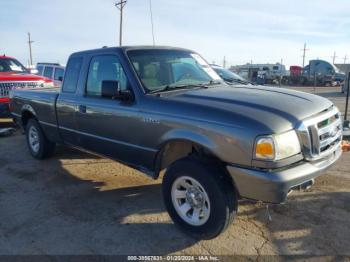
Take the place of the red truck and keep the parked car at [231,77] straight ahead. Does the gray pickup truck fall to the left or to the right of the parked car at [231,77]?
right

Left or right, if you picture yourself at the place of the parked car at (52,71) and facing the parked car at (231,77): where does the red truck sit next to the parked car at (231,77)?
right

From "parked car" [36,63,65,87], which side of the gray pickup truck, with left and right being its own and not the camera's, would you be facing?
back

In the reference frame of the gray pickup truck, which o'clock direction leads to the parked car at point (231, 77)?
The parked car is roughly at 8 o'clock from the gray pickup truck.

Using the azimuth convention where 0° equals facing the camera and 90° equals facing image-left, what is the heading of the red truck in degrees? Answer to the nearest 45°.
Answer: approximately 315°
